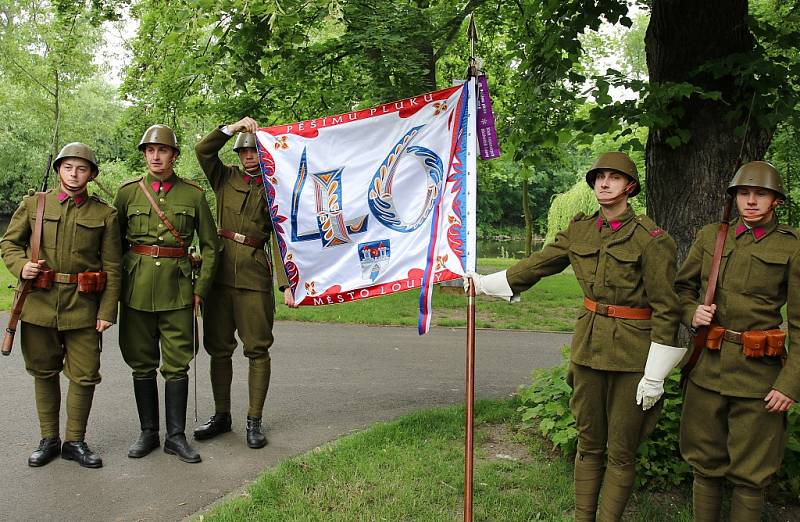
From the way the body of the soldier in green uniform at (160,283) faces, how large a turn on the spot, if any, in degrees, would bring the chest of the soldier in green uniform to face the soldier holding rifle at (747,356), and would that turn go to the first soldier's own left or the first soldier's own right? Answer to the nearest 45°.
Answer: approximately 45° to the first soldier's own left

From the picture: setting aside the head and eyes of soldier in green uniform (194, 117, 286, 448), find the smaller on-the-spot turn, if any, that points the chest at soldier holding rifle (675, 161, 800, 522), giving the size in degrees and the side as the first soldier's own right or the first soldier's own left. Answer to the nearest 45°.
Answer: approximately 45° to the first soldier's own left

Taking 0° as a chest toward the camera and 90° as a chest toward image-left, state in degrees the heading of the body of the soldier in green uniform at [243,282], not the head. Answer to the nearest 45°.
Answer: approximately 0°

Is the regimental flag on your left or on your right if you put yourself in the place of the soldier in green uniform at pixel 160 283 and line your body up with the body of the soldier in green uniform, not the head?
on your left

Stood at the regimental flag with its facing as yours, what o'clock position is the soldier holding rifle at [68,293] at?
The soldier holding rifle is roughly at 3 o'clock from the regimental flag.

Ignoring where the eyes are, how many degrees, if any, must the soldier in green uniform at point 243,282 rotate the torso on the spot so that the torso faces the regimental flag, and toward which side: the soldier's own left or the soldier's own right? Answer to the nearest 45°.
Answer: approximately 45° to the soldier's own left

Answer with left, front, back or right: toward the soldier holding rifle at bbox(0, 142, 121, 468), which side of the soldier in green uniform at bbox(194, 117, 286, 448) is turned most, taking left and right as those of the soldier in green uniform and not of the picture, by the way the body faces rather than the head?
right

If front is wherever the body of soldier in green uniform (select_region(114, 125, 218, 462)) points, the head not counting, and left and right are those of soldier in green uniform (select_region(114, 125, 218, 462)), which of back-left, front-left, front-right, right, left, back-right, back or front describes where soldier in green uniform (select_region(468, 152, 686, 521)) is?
front-left

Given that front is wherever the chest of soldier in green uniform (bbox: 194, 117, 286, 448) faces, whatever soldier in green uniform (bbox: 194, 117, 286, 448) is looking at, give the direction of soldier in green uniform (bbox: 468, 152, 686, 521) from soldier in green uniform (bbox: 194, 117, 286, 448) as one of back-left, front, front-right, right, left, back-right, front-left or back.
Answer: front-left

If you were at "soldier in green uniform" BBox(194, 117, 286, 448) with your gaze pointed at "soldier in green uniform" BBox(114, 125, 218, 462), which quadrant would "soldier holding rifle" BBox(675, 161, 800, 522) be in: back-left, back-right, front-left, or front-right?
back-left

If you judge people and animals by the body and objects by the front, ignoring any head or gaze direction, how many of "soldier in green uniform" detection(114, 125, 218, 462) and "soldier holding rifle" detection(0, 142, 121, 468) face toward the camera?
2
